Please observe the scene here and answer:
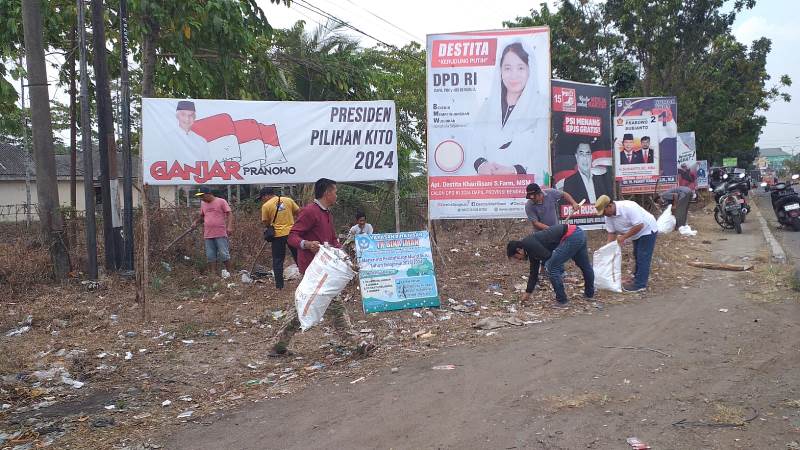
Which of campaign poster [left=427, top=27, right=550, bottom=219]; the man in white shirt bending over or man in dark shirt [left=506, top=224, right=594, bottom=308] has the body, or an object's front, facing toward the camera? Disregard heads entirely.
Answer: the campaign poster

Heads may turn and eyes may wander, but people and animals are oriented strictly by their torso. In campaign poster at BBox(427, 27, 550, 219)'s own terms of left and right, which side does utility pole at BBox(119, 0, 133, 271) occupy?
on its right

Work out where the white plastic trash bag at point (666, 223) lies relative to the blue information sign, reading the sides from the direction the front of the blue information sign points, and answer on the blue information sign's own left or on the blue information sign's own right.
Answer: on the blue information sign's own left

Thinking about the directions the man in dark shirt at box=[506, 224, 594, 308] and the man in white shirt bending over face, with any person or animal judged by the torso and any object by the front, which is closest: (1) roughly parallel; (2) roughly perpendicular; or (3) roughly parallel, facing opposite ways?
roughly parallel

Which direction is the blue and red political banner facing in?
toward the camera

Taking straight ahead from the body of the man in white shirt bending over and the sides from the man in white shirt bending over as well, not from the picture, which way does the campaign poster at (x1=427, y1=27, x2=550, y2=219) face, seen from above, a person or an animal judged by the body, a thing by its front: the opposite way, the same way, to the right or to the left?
to the left

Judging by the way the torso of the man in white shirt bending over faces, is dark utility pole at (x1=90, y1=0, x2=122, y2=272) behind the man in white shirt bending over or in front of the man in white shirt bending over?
in front

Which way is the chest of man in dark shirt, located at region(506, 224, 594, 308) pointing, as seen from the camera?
to the viewer's left

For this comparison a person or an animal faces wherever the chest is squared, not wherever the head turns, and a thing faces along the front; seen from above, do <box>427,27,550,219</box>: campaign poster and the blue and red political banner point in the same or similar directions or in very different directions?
same or similar directions

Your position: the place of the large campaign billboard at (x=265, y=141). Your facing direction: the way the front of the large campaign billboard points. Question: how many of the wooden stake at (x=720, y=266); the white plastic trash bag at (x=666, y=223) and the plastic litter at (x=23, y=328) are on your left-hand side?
2

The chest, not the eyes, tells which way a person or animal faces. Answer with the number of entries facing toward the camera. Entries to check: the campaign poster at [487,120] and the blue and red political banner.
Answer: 2

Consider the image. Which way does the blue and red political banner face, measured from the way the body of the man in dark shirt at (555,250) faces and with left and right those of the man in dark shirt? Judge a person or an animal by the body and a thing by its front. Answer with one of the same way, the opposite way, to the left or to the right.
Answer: to the left

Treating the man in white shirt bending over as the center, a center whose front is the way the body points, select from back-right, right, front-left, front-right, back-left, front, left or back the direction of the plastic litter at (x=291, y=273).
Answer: front

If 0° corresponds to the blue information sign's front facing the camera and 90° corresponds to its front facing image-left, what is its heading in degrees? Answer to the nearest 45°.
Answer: approximately 0°
